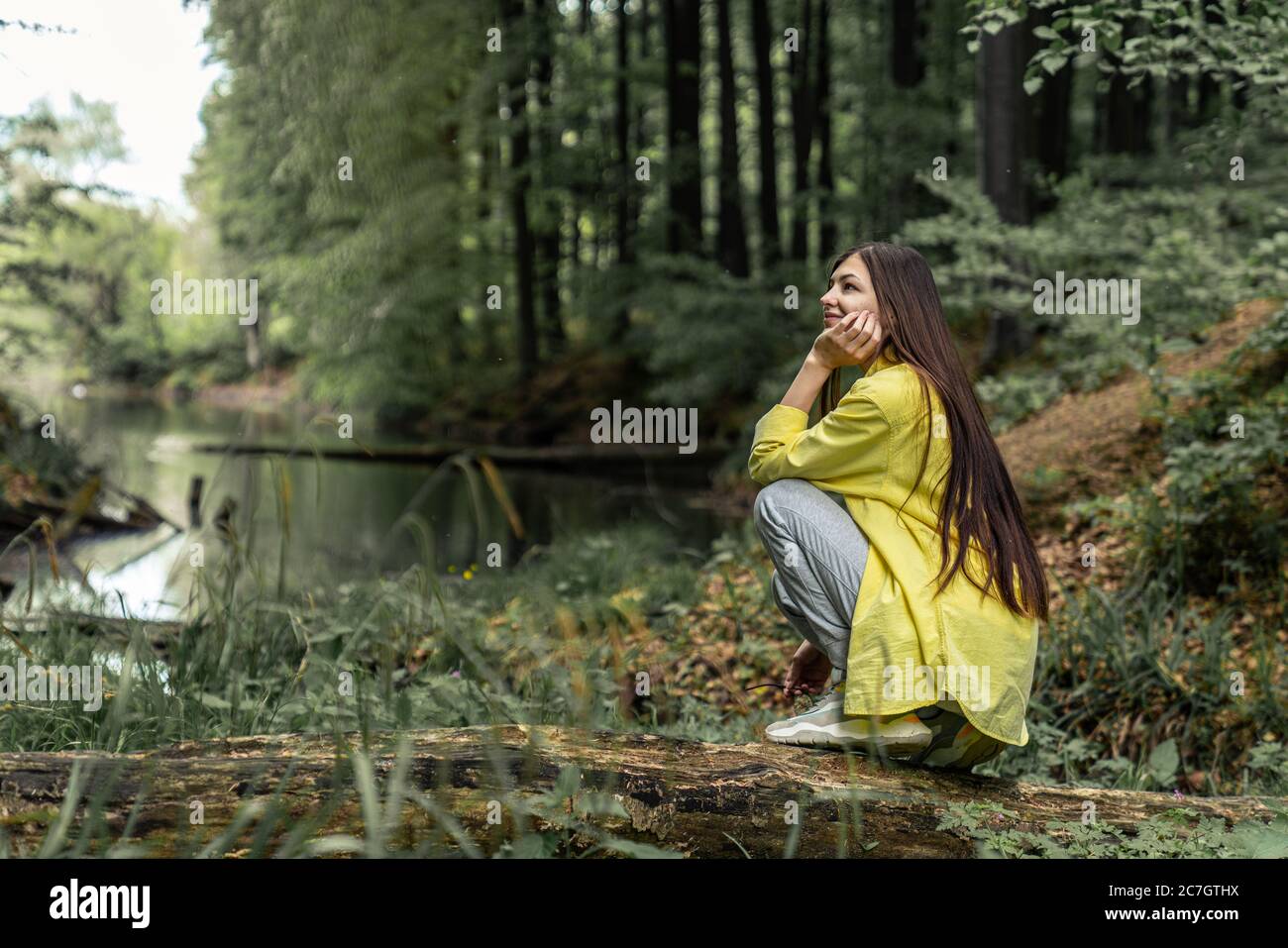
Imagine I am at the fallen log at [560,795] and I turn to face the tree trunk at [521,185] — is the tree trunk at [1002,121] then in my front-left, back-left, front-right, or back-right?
front-right

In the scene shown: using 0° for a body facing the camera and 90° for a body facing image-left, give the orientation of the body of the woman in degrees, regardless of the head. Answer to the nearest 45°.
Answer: approximately 90°

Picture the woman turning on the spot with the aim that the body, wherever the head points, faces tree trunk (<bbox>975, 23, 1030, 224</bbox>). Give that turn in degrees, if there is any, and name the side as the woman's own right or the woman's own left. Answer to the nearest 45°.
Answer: approximately 90° to the woman's own right

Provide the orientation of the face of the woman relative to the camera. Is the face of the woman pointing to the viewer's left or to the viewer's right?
to the viewer's left

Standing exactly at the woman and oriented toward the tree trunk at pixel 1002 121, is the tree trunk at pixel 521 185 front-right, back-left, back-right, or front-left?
front-left

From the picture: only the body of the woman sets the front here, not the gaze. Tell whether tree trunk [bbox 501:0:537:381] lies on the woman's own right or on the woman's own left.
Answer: on the woman's own right

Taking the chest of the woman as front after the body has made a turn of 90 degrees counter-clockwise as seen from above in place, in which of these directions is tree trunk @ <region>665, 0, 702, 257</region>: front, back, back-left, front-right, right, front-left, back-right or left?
back
